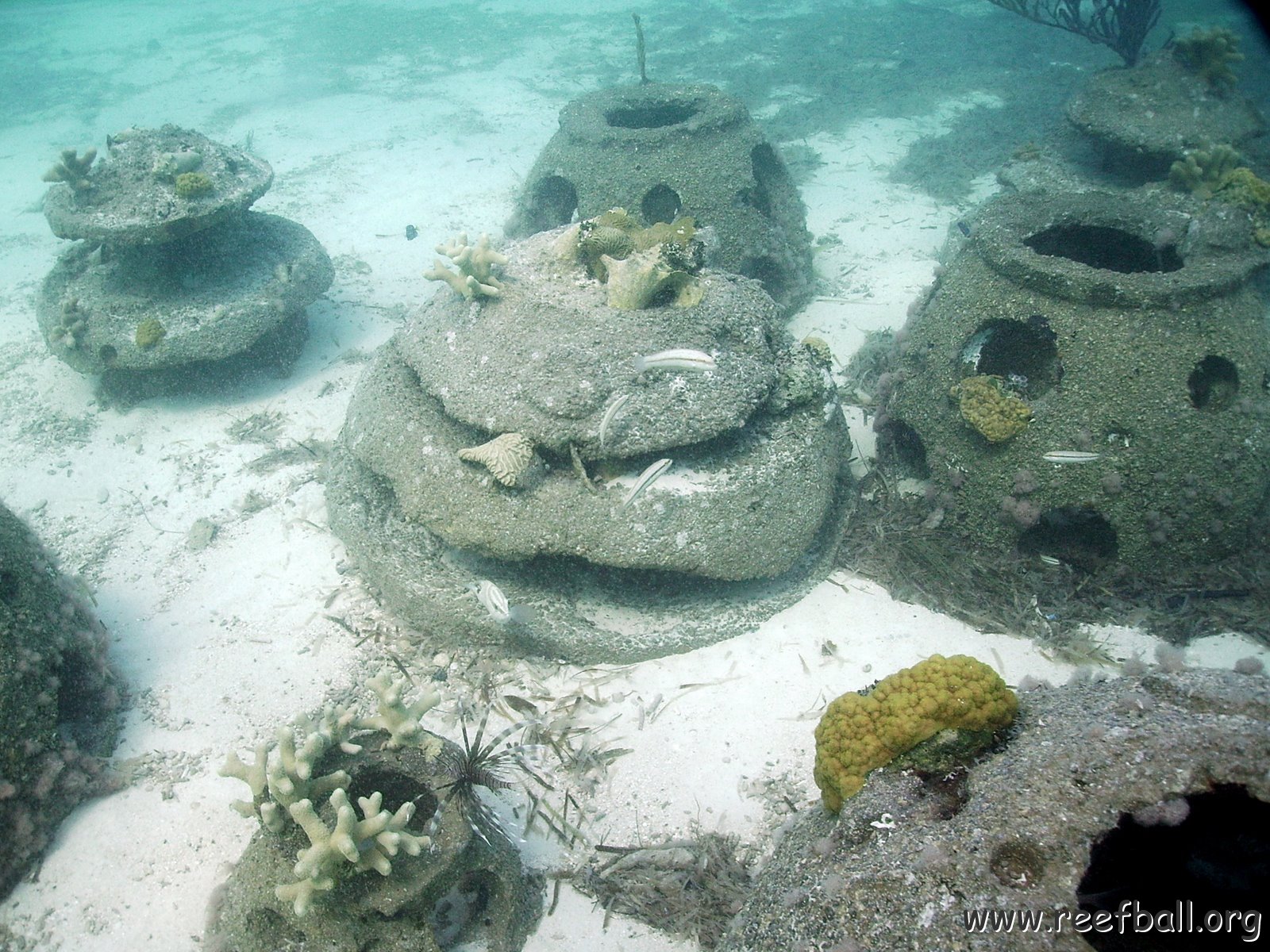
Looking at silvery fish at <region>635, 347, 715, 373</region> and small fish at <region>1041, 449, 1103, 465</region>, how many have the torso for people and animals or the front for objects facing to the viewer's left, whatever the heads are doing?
1

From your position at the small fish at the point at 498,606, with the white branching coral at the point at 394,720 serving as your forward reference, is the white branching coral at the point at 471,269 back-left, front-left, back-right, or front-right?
back-right
